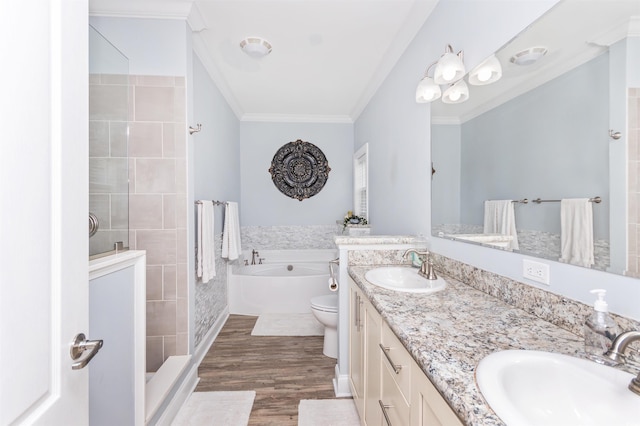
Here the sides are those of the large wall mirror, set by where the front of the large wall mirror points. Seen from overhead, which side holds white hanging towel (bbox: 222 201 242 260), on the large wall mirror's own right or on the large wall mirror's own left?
on the large wall mirror's own right

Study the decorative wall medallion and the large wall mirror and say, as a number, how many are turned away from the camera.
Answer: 0

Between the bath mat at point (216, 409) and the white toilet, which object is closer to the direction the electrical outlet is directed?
the bath mat

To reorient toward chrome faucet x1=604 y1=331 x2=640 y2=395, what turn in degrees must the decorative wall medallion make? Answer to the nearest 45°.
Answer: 0° — it already faces it

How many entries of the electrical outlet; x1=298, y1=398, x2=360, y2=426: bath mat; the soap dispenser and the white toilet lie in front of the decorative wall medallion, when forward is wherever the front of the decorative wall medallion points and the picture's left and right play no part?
4

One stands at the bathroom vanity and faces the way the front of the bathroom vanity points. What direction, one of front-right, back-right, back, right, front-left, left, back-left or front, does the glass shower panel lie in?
front-right

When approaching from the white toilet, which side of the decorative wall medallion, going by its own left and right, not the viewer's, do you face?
front

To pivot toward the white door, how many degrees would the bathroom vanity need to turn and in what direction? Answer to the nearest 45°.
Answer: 0° — it already faces it

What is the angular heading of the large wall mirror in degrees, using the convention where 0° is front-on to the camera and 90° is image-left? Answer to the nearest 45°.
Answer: approximately 45°

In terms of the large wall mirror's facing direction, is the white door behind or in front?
in front
